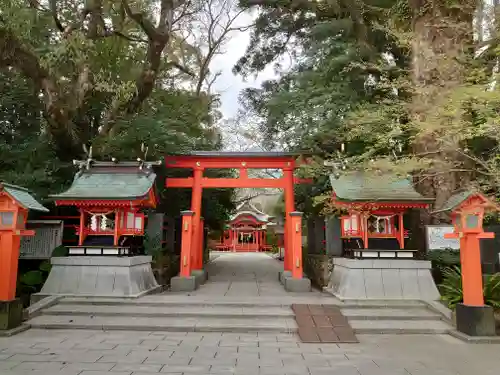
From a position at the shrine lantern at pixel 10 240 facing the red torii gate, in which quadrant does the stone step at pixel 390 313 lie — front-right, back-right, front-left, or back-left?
front-right

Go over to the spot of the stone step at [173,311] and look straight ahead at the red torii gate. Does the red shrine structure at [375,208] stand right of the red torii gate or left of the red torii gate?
right

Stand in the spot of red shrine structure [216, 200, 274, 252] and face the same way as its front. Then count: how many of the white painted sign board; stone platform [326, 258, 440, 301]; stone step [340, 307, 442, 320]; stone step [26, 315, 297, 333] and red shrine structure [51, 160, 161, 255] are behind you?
0

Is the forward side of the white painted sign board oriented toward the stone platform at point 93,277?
no

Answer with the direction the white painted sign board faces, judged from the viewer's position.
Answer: facing the viewer

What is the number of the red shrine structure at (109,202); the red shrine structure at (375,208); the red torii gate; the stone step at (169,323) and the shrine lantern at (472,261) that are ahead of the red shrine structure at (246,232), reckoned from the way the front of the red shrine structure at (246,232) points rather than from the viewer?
5

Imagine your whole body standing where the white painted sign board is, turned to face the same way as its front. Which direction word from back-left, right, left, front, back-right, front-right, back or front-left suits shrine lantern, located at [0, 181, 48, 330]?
front-right

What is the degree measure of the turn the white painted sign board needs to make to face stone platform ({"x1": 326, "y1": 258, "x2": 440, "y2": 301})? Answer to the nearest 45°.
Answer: approximately 45° to its right

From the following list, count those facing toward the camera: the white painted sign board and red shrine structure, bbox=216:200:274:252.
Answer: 2

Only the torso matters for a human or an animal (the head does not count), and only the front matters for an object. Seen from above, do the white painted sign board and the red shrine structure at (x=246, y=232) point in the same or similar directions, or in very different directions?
same or similar directions

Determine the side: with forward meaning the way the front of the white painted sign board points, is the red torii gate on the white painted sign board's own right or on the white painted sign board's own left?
on the white painted sign board's own right

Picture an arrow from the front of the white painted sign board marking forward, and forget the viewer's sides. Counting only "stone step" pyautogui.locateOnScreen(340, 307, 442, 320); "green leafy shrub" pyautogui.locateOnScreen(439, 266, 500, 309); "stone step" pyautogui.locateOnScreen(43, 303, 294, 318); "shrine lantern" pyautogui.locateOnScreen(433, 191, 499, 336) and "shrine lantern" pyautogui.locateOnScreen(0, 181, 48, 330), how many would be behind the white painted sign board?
0

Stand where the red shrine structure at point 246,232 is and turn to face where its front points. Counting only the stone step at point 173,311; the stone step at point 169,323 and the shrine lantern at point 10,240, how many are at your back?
0

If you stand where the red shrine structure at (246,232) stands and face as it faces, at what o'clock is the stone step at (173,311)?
The stone step is roughly at 12 o'clock from the red shrine structure.

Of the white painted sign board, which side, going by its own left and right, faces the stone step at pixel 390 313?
front

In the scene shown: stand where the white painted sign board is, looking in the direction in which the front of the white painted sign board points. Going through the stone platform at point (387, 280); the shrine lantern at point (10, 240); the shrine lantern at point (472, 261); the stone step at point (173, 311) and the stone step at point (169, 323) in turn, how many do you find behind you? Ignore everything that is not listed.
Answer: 0

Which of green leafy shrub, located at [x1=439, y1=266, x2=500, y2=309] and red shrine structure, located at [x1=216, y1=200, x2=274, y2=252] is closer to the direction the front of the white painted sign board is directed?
the green leafy shrub

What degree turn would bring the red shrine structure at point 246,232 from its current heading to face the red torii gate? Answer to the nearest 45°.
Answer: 0° — it already faces it

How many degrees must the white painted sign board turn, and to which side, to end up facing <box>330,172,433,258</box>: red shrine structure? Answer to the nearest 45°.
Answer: approximately 45° to its right
